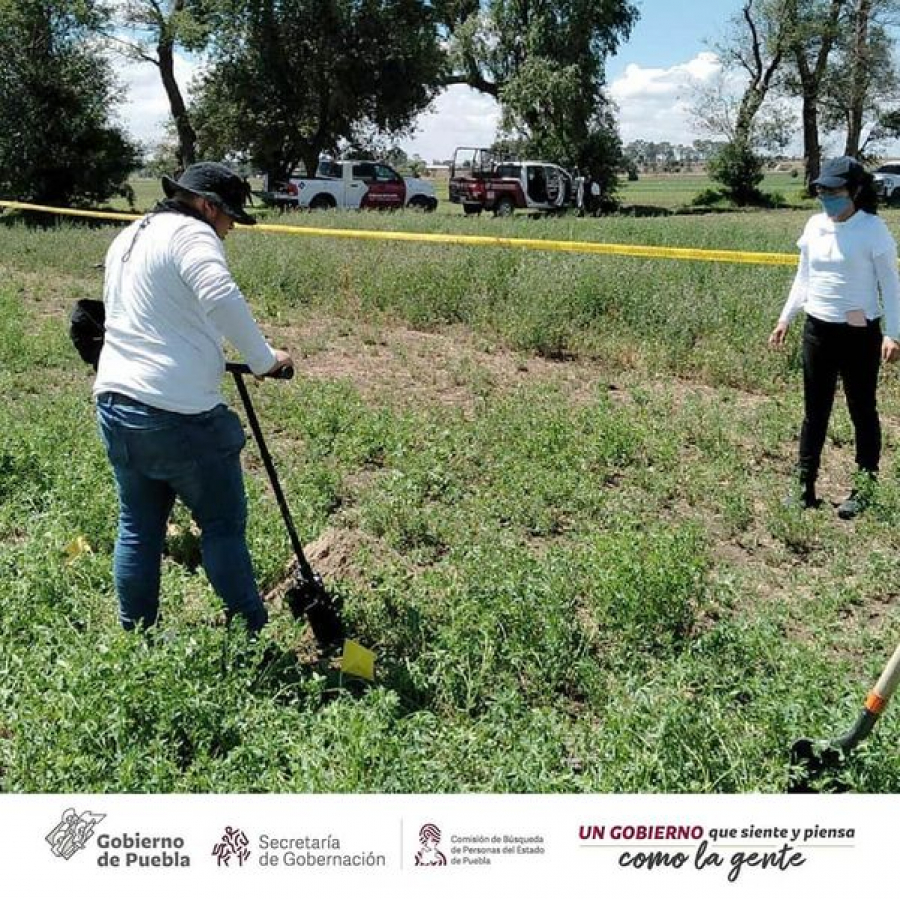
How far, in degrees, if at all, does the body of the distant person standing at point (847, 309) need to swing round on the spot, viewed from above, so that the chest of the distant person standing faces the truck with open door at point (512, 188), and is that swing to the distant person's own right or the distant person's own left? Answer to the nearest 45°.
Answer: approximately 135° to the distant person's own right

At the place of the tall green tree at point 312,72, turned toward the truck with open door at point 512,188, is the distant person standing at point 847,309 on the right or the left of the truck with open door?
right

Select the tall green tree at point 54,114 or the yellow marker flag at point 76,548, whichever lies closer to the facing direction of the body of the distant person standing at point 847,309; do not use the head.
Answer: the yellow marker flag

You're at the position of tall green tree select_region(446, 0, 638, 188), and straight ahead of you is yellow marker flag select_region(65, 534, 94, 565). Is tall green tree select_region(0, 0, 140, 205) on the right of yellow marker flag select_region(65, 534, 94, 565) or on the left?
right

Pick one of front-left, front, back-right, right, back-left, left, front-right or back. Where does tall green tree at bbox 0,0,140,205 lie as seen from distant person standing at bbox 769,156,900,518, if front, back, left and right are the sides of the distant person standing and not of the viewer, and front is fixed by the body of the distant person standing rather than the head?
right

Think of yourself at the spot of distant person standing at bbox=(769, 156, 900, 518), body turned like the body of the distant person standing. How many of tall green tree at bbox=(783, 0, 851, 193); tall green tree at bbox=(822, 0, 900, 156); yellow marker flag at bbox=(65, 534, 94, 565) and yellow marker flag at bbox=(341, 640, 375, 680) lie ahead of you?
2

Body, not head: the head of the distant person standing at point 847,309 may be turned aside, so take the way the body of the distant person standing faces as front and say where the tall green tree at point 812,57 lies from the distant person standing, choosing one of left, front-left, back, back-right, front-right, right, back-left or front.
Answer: back-right

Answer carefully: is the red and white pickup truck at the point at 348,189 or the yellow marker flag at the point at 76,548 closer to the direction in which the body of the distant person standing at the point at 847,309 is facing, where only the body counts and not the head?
the yellow marker flag

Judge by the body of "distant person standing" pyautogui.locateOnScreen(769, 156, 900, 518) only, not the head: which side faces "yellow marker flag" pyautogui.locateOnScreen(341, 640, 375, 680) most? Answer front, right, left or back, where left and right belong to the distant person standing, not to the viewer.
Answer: front

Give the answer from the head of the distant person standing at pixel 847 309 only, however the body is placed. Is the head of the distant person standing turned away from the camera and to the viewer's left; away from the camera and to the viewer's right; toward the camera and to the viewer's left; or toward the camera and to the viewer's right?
toward the camera and to the viewer's left

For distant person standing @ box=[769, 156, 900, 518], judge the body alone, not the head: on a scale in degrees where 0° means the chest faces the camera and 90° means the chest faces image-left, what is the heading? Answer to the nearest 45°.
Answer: approximately 45°

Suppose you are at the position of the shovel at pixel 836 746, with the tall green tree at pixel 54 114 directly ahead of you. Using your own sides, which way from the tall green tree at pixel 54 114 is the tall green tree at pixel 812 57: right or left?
right

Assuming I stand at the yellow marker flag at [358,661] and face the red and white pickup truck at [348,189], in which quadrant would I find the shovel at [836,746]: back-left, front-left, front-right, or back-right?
back-right

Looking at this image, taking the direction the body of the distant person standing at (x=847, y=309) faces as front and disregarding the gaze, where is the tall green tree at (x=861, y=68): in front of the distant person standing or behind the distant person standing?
behind

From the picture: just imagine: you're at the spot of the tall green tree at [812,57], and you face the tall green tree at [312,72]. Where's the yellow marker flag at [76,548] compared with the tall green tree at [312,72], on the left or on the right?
left

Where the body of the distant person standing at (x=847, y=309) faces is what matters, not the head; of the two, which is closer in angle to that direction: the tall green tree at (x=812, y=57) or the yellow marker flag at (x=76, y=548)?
the yellow marker flag
